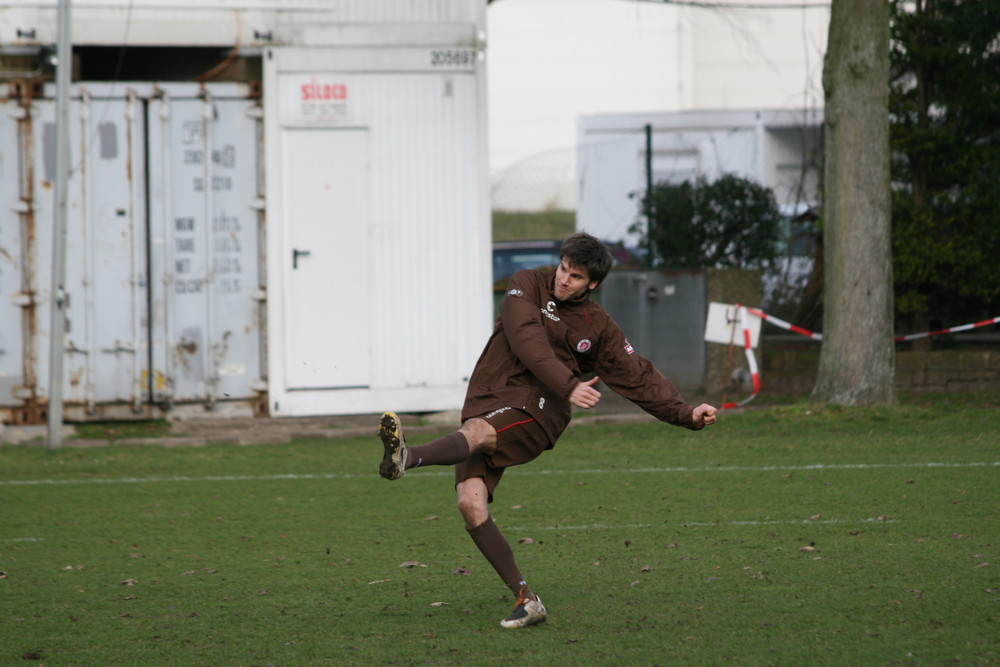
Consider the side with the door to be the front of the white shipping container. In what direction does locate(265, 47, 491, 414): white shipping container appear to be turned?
toward the camera

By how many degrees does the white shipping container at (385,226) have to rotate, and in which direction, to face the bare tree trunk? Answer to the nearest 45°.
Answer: approximately 90° to its left

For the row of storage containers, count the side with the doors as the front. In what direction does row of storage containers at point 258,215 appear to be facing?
toward the camera

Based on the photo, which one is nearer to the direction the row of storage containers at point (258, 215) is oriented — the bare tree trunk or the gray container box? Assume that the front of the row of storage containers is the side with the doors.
the bare tree trunk

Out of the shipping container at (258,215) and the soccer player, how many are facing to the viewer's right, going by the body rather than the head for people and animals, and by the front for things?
0

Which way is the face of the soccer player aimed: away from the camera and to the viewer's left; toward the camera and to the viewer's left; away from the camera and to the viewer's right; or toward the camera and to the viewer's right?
toward the camera and to the viewer's left

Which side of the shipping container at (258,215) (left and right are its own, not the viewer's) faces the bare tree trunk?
left

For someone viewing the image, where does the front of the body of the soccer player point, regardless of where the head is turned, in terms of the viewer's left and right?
facing the viewer and to the left of the viewer

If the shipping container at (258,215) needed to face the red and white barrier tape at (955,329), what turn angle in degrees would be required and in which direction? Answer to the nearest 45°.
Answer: approximately 90° to its left

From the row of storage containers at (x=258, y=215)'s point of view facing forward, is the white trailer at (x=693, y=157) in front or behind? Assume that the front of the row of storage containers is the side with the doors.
behind

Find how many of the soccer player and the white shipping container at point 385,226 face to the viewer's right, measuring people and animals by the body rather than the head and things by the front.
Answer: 0
